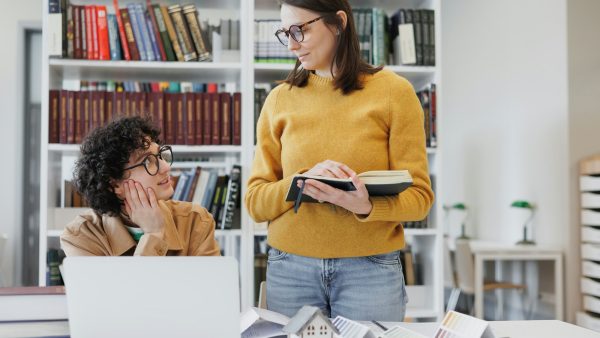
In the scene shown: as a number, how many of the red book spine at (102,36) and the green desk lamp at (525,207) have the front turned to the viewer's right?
0

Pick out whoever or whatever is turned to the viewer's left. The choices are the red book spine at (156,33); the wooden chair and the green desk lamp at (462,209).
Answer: the green desk lamp

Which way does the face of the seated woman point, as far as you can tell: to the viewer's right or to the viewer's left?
to the viewer's right

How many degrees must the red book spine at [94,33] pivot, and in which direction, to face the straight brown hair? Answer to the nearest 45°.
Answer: approximately 45° to its left

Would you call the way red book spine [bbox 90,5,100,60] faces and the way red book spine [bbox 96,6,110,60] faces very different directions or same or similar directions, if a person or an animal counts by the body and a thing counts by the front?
same or similar directions

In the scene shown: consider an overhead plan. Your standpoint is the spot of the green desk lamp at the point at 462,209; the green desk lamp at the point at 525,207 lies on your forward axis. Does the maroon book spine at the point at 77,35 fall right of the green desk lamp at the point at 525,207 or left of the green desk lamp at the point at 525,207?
right

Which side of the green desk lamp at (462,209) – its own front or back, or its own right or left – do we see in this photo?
left

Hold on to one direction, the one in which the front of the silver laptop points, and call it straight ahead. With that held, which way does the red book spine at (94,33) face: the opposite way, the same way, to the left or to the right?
the opposite way

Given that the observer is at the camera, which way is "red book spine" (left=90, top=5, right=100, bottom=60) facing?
facing the viewer

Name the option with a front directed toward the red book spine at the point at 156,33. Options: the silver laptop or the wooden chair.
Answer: the silver laptop

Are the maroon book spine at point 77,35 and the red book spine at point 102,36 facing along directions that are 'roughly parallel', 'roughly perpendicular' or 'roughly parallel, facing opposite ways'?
roughly parallel

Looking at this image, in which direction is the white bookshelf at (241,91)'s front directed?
toward the camera

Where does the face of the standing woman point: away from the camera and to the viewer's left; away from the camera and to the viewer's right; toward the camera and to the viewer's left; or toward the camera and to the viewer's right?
toward the camera and to the viewer's left
